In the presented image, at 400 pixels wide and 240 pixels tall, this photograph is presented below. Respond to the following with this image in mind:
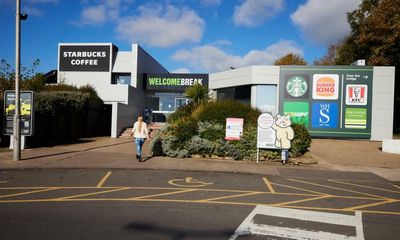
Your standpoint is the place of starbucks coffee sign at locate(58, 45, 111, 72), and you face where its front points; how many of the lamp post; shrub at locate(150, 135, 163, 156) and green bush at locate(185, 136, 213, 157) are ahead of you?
3

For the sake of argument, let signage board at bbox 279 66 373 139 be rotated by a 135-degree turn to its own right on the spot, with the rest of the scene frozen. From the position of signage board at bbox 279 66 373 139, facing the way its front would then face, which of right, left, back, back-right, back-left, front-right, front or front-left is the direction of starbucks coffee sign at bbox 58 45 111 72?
front-left

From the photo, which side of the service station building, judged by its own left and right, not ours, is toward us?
front

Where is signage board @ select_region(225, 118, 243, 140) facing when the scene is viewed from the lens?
facing the viewer

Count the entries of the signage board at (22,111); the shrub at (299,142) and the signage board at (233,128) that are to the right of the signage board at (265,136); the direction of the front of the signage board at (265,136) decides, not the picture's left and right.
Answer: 2

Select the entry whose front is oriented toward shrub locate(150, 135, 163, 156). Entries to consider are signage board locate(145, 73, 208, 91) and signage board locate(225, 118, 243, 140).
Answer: signage board locate(145, 73, 208, 91)

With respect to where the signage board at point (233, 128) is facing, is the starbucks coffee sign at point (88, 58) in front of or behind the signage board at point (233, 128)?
behind

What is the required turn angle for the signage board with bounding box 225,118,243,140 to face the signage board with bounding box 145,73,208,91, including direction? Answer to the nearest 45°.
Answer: approximately 180°

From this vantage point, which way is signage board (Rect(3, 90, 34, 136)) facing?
toward the camera

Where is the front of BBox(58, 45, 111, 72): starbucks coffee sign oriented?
toward the camera

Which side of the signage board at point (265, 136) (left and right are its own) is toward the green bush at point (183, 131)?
right

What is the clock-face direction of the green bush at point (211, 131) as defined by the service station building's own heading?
The green bush is roughly at 1 o'clock from the service station building.

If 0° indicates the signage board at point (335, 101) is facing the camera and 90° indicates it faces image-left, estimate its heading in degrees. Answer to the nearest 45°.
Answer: approximately 0°
